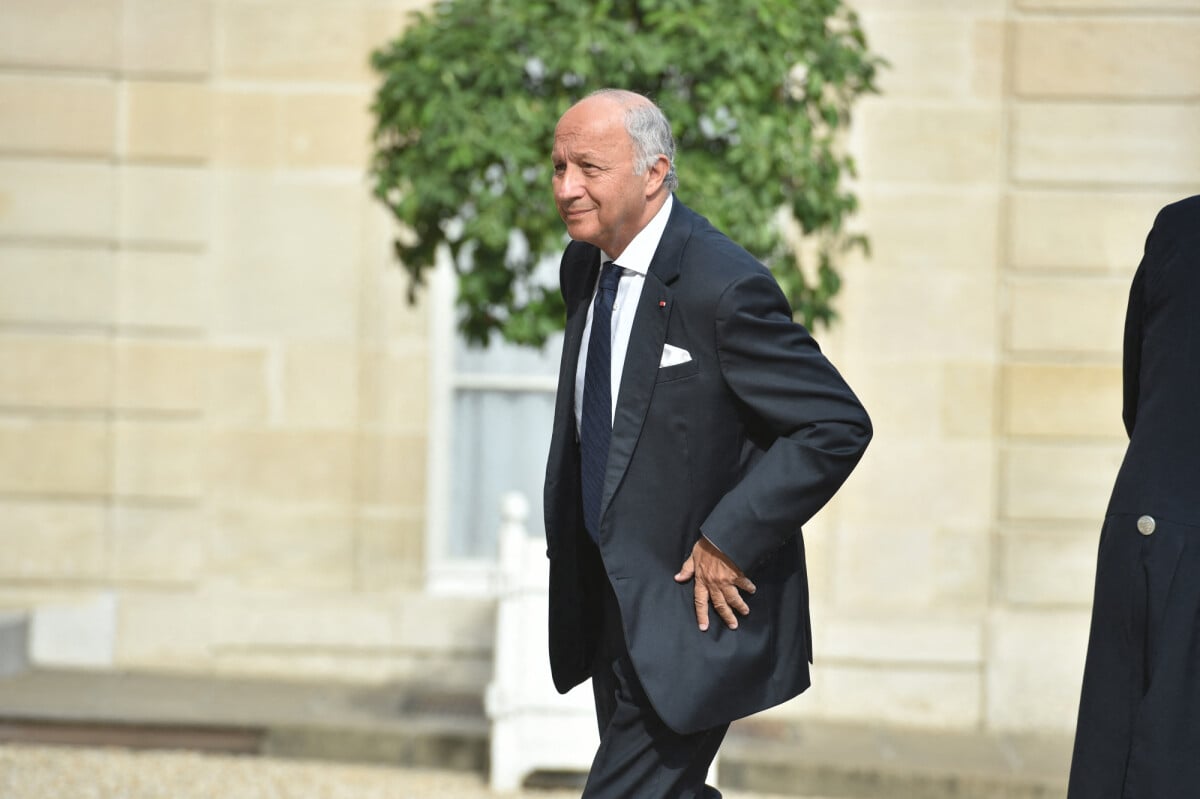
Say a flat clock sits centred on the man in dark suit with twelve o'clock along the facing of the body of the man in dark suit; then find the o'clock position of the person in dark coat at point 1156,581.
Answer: The person in dark coat is roughly at 8 o'clock from the man in dark suit.

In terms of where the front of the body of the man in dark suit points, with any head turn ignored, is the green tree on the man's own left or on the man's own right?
on the man's own right

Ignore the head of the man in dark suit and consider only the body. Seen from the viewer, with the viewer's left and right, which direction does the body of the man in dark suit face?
facing the viewer and to the left of the viewer

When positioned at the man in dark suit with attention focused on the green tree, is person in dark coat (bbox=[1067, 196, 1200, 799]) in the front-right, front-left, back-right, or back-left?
back-right

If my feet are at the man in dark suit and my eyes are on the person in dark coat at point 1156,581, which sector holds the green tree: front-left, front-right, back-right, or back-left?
back-left
